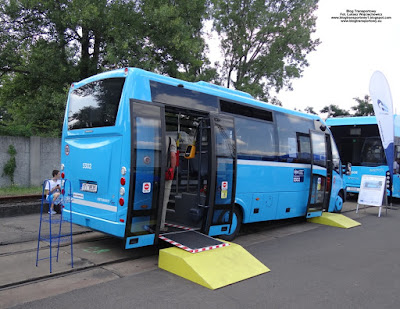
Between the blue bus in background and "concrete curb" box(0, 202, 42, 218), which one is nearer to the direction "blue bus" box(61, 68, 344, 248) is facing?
the blue bus in background

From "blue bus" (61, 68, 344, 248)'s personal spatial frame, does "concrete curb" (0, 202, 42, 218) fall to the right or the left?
on its left

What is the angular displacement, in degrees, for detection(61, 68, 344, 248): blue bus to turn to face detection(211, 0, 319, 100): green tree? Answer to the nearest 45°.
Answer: approximately 45° to its left

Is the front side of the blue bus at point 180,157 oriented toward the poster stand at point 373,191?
yes

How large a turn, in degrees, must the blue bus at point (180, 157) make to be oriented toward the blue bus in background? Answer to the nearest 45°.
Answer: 0° — it already faces it

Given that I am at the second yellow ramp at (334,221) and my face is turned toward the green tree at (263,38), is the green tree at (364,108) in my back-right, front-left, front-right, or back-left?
front-right

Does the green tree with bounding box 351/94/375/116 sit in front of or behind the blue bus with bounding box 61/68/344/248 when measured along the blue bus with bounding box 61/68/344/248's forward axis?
in front

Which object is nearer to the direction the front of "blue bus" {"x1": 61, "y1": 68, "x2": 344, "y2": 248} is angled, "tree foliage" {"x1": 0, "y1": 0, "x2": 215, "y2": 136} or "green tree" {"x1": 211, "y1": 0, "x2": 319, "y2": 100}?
the green tree

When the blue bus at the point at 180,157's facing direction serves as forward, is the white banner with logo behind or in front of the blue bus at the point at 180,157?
in front

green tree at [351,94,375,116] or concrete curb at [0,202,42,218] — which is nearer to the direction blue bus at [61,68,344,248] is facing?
the green tree

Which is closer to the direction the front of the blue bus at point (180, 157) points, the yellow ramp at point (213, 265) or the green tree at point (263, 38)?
the green tree

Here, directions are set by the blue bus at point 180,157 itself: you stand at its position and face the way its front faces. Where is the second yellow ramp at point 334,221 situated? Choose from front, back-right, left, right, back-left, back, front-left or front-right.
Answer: front

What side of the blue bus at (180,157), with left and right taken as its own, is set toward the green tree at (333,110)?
front

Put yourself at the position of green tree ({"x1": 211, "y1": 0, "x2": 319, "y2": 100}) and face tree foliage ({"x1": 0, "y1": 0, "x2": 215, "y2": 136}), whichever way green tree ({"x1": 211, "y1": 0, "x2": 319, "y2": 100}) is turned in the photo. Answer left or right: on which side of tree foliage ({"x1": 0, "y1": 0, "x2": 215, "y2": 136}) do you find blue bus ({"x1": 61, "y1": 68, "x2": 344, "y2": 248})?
left

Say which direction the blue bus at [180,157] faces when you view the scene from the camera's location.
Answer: facing away from the viewer and to the right of the viewer
